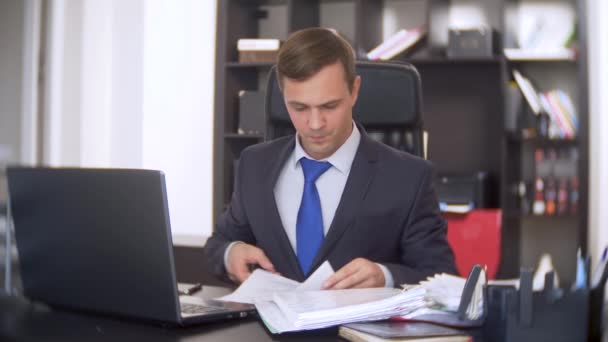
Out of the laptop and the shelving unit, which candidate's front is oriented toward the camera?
the shelving unit

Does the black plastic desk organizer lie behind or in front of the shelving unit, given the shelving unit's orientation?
in front

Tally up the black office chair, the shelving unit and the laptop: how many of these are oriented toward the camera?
2

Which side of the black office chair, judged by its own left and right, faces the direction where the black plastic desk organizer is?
front

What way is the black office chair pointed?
toward the camera

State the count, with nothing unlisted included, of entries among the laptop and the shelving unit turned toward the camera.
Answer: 1

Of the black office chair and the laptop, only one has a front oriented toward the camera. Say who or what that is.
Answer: the black office chair

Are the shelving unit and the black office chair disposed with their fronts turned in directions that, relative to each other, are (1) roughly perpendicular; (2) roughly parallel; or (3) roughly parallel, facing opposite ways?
roughly parallel

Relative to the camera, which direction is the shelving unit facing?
toward the camera

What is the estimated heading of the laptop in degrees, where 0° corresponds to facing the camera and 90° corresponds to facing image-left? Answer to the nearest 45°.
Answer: approximately 225°

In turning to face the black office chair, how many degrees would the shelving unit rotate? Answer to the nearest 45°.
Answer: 0° — it already faces it

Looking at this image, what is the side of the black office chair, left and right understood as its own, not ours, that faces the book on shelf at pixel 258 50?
back

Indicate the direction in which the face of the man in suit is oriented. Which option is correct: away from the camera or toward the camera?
toward the camera

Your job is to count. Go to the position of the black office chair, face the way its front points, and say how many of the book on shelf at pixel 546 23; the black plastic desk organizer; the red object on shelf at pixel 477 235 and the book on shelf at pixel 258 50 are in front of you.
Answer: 1
